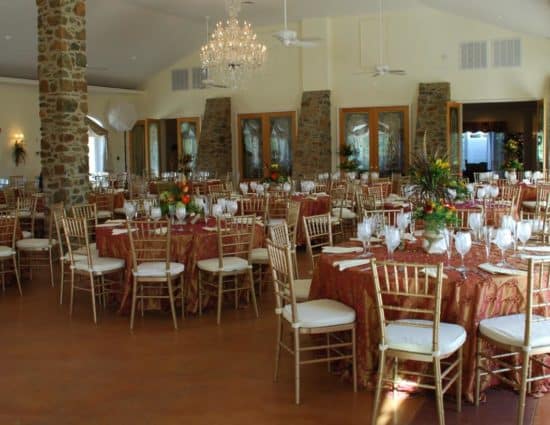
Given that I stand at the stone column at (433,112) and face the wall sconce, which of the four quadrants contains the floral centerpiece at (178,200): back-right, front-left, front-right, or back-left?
front-left

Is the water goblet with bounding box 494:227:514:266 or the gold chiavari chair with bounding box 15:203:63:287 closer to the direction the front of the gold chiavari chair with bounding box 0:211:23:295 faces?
the gold chiavari chair

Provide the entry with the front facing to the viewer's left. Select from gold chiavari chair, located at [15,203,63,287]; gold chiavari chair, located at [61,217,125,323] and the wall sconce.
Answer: gold chiavari chair, located at [15,203,63,287]

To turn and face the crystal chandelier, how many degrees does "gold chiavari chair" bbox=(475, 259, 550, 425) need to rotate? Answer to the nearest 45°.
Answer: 0° — it already faces it

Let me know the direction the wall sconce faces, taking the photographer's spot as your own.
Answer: facing the viewer and to the right of the viewer

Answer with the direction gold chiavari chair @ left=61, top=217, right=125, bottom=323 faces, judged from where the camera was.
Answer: facing away from the viewer and to the right of the viewer

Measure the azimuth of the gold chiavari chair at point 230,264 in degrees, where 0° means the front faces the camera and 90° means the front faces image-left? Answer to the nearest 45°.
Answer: approximately 135°

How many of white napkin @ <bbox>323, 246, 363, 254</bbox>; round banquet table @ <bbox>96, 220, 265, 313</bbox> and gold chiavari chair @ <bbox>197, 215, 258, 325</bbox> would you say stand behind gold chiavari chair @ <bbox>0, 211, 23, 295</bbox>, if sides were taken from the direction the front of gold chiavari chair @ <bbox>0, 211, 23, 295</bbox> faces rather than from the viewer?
3

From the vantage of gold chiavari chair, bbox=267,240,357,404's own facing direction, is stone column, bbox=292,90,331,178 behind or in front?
in front

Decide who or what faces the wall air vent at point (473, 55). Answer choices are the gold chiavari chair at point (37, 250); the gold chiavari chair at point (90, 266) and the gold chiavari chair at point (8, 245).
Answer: the gold chiavari chair at point (90, 266)

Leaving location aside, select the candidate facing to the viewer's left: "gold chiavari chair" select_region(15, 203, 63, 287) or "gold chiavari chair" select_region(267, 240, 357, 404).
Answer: "gold chiavari chair" select_region(15, 203, 63, 287)

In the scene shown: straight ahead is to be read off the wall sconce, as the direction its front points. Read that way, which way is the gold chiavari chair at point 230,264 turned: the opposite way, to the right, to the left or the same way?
the opposite way

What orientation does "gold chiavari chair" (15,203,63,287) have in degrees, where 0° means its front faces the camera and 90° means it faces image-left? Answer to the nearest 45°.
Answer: approximately 90°

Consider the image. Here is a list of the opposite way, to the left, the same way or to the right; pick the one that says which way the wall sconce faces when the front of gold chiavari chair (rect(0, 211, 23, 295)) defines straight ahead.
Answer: the opposite way

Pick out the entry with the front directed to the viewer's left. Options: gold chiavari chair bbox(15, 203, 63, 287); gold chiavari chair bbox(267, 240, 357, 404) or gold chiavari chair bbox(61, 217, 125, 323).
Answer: gold chiavari chair bbox(15, 203, 63, 287)

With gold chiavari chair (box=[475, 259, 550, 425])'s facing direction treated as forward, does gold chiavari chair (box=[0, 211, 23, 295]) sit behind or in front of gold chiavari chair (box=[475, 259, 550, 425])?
in front

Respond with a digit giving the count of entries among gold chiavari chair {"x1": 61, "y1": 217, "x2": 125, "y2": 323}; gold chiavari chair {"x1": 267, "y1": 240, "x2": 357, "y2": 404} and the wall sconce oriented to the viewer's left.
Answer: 0

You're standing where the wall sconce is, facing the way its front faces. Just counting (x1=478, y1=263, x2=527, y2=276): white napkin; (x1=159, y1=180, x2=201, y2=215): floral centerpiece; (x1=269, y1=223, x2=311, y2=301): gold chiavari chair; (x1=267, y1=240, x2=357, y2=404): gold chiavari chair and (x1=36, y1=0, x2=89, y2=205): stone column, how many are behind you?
0

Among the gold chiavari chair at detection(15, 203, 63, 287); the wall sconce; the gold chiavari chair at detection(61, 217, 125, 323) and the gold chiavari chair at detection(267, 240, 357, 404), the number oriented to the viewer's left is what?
1

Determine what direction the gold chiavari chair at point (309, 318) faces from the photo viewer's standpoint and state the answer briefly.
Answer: facing away from the viewer and to the right of the viewer

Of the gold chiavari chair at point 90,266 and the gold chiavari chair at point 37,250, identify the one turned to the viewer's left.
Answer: the gold chiavari chair at point 37,250

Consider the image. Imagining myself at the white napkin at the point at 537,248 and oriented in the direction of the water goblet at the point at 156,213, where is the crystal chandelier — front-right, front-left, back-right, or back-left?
front-right

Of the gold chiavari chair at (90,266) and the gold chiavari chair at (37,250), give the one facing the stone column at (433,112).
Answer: the gold chiavari chair at (90,266)
